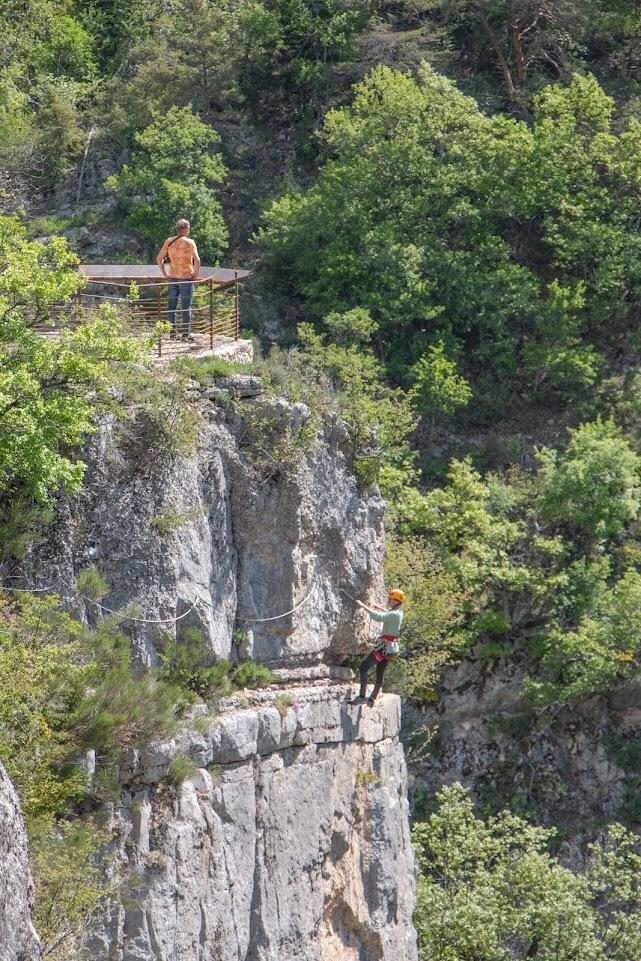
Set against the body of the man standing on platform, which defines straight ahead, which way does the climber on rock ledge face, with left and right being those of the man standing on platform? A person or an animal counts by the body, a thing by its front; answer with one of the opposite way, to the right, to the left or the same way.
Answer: to the left

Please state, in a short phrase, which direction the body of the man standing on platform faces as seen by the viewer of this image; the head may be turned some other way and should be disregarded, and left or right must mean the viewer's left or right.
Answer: facing away from the viewer

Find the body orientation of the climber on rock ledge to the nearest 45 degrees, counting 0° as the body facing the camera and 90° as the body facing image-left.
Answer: approximately 90°

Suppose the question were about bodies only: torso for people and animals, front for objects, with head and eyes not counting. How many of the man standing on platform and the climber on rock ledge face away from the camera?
1

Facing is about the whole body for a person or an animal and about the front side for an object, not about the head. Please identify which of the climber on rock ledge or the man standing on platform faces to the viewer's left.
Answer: the climber on rock ledge

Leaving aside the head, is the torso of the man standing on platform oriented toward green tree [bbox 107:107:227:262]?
yes

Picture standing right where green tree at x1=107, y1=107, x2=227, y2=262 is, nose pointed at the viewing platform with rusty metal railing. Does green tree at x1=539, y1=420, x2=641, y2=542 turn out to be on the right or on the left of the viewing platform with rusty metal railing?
left
